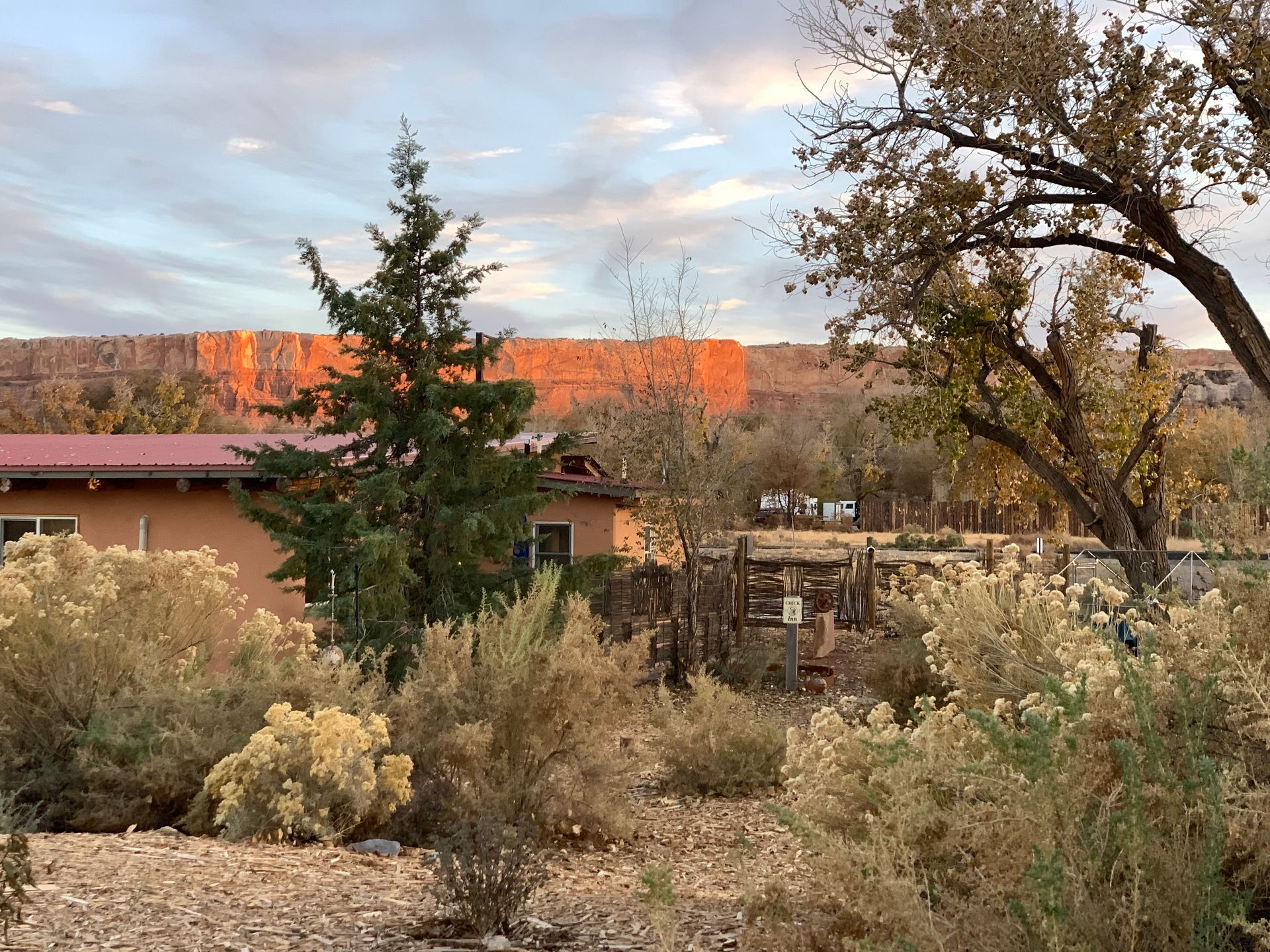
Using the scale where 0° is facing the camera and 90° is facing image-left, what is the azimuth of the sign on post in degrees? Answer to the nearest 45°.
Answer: approximately 0°

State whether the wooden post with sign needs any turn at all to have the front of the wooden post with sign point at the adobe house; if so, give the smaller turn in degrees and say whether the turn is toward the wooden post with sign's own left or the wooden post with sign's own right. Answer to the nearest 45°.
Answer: approximately 90° to the wooden post with sign's own right

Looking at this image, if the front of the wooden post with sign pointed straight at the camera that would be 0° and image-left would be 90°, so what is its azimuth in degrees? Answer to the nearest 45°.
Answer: approximately 0°
